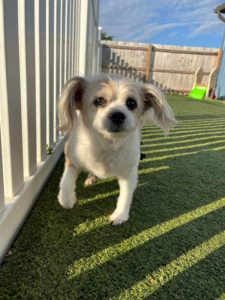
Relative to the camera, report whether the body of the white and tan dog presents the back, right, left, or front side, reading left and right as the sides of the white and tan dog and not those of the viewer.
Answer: front

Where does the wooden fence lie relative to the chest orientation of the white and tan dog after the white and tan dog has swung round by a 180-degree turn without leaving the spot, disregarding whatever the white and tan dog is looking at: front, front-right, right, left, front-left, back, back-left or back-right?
front
